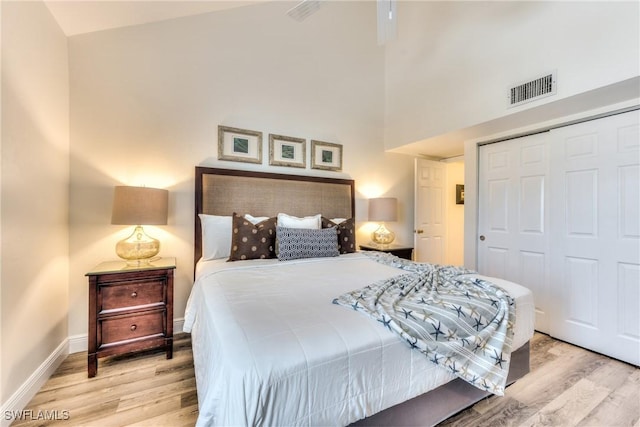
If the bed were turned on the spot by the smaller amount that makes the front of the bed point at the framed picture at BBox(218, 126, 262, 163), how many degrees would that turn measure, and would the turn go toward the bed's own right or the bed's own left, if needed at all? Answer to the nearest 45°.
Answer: approximately 180°

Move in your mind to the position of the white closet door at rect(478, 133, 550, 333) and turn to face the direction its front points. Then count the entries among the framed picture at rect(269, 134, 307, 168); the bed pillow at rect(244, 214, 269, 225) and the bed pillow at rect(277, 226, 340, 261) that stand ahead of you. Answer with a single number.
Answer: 3

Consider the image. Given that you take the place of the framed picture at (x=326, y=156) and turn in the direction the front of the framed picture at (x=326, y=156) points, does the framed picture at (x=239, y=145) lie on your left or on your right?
on your right

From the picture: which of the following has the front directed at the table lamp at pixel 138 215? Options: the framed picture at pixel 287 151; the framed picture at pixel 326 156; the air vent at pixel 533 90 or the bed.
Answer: the air vent

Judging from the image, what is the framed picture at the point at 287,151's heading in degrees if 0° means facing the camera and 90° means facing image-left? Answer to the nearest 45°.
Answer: approximately 315°

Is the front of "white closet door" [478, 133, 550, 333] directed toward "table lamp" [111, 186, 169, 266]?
yes

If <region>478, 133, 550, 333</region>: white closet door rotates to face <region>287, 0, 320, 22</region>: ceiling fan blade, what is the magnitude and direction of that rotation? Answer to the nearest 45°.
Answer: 0° — it already faces it

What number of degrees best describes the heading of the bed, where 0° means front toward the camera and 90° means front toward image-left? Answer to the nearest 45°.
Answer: approximately 315°

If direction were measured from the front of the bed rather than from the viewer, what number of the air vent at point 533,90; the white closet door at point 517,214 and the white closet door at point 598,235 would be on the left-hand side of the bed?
3

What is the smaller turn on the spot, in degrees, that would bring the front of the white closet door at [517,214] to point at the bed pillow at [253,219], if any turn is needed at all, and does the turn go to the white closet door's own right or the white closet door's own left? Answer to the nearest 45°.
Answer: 0° — it already faces it
